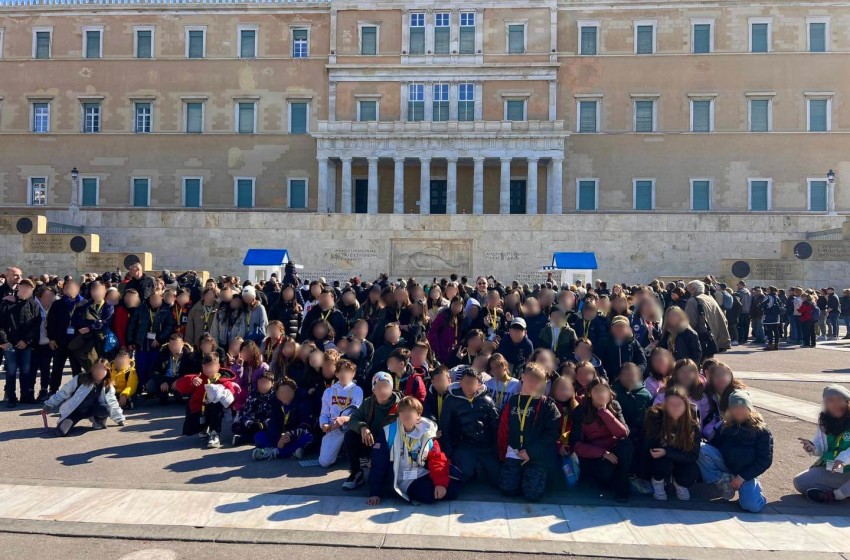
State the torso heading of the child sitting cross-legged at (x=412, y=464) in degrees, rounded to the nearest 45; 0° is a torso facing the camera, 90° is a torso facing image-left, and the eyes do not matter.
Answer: approximately 0°

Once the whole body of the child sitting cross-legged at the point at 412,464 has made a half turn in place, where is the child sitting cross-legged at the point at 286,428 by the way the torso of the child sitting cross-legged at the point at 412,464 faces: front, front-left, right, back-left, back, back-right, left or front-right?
front-left

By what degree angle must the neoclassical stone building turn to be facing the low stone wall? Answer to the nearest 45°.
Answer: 0° — it already faces it

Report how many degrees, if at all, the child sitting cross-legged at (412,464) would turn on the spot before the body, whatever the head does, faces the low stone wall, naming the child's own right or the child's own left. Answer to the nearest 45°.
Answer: approximately 180°

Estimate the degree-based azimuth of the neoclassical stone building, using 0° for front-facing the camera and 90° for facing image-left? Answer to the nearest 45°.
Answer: approximately 0°

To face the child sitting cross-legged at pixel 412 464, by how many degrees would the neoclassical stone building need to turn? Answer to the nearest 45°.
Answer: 0° — it already faces them

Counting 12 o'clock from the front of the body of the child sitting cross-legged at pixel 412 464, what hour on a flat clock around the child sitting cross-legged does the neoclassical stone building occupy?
The neoclassical stone building is roughly at 6 o'clock from the child sitting cross-legged.

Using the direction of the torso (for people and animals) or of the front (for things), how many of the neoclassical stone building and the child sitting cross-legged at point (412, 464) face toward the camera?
2
